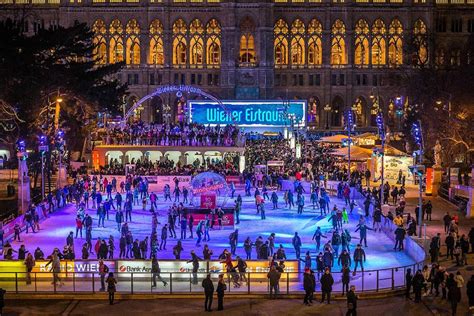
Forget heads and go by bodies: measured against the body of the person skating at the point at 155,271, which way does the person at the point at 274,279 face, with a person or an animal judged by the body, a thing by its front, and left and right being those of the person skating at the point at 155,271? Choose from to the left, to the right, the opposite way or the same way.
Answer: to the right

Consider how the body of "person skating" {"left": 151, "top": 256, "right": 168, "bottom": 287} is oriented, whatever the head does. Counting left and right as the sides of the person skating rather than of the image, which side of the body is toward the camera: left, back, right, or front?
left

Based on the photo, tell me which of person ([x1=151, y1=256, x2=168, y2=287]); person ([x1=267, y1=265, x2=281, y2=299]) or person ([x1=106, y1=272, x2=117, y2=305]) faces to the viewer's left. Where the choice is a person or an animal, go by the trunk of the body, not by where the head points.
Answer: person ([x1=151, y1=256, x2=168, y2=287])

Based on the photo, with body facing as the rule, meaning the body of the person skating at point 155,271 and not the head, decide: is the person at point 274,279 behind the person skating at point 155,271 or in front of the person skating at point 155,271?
behind

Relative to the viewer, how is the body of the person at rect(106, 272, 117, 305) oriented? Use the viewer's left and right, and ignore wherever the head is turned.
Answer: facing away from the viewer

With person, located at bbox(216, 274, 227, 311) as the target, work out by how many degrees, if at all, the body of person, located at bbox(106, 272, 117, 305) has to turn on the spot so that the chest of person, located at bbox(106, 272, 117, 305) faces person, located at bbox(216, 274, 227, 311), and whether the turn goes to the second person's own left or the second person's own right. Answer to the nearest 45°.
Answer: approximately 90° to the second person's own right

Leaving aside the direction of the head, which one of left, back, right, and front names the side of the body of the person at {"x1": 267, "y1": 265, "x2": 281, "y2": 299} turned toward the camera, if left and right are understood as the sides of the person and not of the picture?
back

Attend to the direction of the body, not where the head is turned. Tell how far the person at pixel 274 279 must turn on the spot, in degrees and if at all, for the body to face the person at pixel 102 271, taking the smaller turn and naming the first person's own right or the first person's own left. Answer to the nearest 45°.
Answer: approximately 90° to the first person's own left
